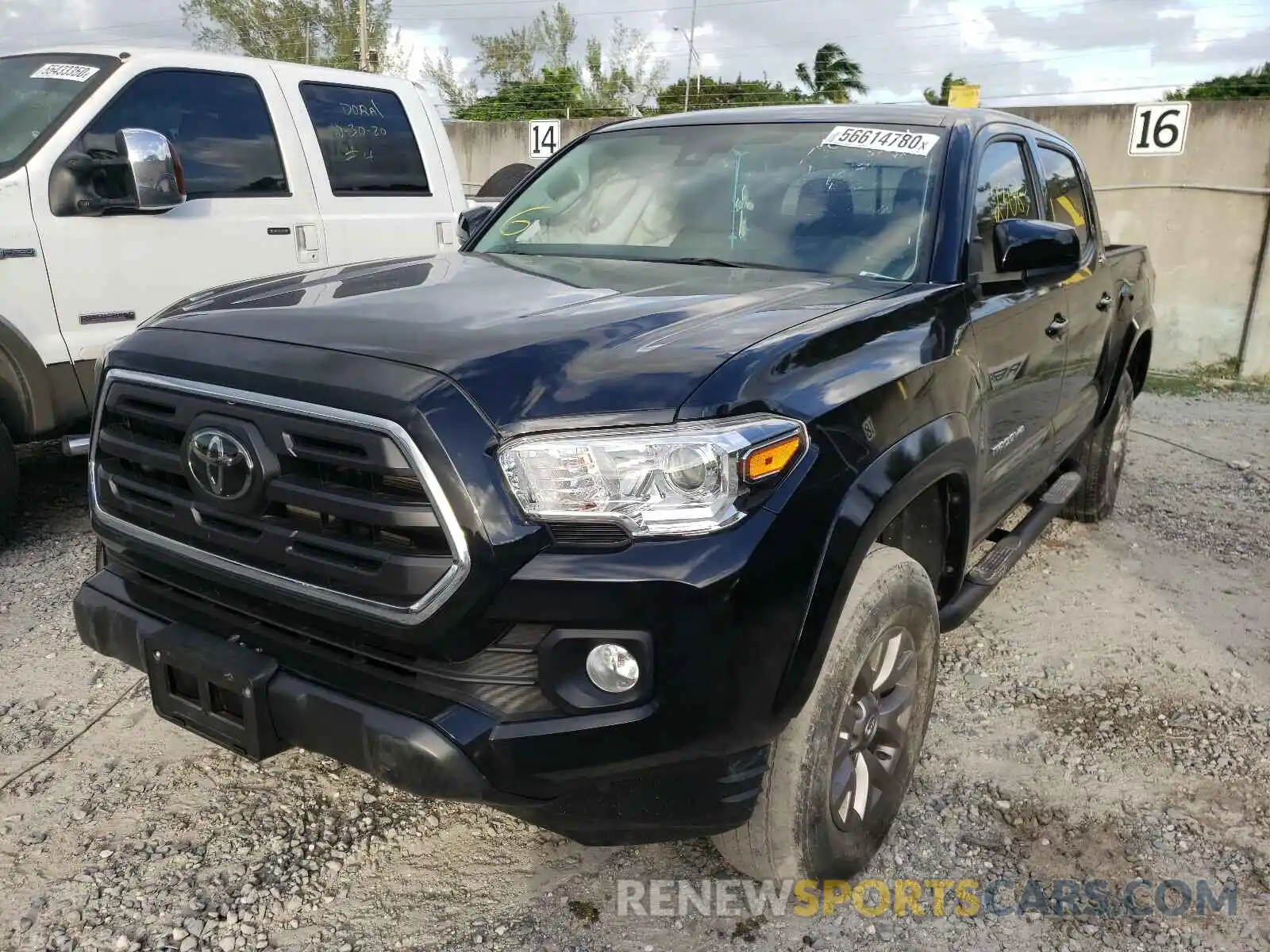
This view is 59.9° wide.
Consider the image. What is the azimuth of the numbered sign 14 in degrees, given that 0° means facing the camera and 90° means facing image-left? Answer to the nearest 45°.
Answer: approximately 0°

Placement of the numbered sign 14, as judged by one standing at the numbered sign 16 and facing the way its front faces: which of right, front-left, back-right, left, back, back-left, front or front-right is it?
right

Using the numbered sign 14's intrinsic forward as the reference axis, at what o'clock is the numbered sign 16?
The numbered sign 16 is roughly at 10 o'clock from the numbered sign 14.

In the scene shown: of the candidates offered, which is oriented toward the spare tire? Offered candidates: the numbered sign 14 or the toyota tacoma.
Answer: the numbered sign 14

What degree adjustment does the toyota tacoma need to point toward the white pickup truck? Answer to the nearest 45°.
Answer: approximately 90° to its right

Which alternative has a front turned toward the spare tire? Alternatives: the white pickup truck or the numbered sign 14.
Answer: the numbered sign 14

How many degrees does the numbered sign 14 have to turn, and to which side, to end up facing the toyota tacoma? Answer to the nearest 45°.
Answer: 0° — it already faces it

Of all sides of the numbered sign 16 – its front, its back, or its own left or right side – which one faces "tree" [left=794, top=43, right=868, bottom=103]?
back

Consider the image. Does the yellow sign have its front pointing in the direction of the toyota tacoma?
yes
